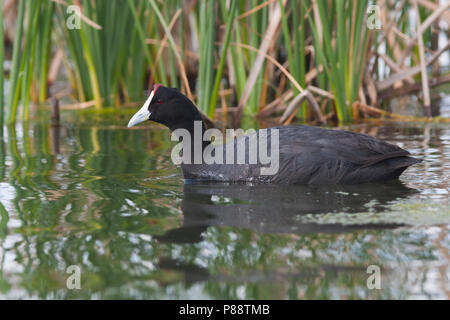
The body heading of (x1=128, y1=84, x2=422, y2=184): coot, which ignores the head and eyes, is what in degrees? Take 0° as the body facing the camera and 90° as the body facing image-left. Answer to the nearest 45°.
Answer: approximately 90°
